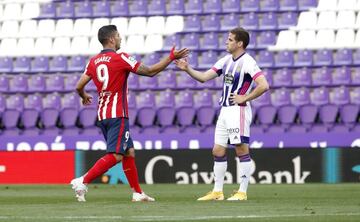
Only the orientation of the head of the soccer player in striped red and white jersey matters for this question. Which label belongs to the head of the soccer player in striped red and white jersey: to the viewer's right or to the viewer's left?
to the viewer's right

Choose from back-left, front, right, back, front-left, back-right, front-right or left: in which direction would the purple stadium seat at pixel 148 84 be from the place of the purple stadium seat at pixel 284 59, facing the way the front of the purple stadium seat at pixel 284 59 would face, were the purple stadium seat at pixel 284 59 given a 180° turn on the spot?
left

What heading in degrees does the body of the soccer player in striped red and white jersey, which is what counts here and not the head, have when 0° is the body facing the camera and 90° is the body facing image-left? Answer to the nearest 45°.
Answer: approximately 225°

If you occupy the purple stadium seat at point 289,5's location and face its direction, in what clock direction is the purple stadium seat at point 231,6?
the purple stadium seat at point 231,6 is roughly at 3 o'clock from the purple stadium seat at point 289,5.

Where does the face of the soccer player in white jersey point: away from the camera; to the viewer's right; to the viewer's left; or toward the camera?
to the viewer's left

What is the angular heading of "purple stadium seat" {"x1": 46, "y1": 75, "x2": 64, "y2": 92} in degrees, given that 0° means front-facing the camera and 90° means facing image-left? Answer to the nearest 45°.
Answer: approximately 0°

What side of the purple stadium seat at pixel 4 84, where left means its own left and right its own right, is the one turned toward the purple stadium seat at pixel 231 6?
left

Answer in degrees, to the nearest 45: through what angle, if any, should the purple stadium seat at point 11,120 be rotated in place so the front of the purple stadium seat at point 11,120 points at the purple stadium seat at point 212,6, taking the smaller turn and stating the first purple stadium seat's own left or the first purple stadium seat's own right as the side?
approximately 90° to the first purple stadium seat's own left
